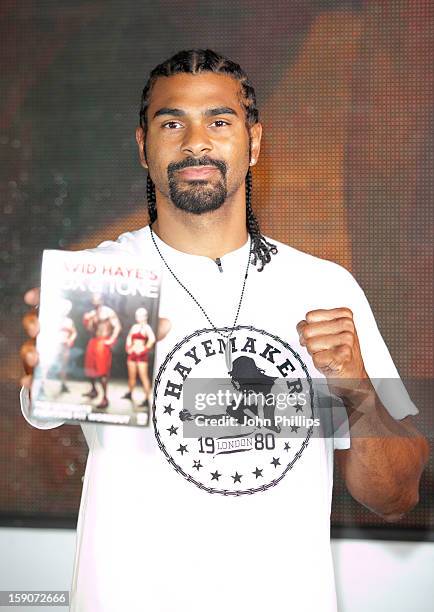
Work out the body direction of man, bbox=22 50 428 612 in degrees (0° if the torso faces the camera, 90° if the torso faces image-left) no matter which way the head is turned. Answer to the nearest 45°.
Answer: approximately 0°
